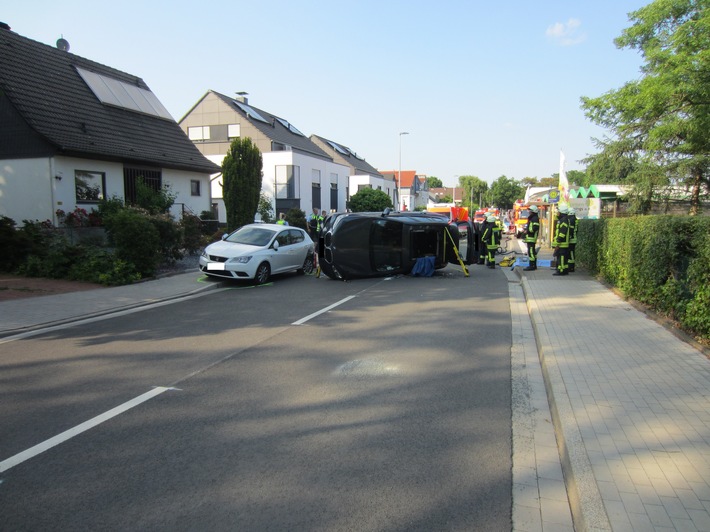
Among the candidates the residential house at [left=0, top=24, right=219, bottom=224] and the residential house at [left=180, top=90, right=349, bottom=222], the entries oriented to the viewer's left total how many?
0

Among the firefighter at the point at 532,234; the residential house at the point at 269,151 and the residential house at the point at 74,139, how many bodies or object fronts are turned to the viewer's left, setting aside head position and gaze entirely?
1

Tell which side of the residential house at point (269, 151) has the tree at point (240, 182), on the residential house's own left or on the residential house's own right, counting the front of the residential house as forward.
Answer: on the residential house's own right

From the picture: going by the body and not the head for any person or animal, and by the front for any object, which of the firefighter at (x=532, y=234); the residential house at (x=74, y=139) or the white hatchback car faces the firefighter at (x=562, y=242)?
the residential house

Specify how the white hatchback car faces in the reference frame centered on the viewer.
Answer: facing the viewer and to the left of the viewer

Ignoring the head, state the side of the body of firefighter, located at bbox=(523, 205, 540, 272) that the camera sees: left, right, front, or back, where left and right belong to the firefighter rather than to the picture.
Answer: left

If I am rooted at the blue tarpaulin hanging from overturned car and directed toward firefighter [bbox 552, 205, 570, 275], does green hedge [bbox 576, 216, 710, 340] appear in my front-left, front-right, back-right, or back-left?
front-right

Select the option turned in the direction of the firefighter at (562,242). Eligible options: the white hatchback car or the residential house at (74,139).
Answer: the residential house

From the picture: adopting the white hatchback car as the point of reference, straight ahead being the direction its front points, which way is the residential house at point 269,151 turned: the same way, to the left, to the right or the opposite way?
to the left

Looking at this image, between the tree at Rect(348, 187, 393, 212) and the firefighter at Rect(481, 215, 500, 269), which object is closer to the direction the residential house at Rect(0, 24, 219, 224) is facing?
the firefighter

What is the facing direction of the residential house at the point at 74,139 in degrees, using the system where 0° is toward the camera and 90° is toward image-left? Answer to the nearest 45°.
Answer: approximately 315°

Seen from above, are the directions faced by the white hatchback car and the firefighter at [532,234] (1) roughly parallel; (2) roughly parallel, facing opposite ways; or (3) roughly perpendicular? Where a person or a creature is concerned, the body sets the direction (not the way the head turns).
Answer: roughly perpendicular

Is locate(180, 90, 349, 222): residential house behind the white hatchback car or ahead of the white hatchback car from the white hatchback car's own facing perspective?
behind

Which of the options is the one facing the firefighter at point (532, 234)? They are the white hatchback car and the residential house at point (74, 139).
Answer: the residential house

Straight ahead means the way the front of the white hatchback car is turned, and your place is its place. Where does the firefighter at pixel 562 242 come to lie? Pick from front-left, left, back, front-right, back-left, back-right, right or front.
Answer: back-left

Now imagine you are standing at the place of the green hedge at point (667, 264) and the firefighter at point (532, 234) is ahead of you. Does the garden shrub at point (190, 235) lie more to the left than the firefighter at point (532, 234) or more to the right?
left

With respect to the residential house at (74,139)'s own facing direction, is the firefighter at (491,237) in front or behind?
in front

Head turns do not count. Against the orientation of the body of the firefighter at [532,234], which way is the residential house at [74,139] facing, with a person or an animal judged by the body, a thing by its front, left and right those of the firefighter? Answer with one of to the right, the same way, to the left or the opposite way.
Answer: the opposite way
